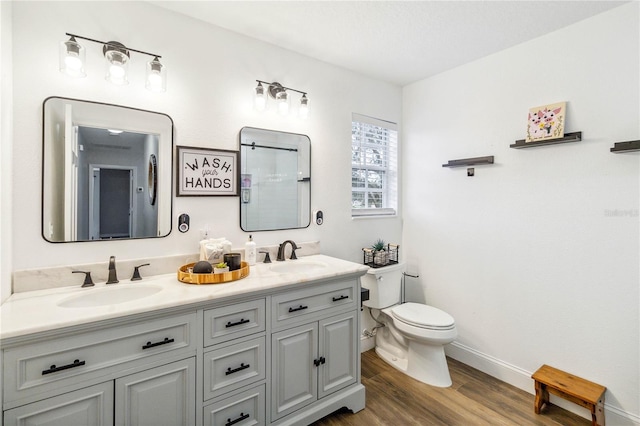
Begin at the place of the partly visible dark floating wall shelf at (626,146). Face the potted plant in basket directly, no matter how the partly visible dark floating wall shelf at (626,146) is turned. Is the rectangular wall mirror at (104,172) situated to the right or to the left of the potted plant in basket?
left

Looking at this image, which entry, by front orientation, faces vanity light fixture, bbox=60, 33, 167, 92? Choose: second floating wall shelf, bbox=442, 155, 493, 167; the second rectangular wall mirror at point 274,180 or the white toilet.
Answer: the second floating wall shelf

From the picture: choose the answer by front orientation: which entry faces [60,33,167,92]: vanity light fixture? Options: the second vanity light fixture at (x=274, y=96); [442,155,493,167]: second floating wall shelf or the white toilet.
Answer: the second floating wall shelf

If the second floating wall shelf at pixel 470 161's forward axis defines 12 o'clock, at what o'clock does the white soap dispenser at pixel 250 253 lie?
The white soap dispenser is roughly at 12 o'clock from the second floating wall shelf.

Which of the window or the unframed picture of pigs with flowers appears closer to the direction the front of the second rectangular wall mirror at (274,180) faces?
the unframed picture of pigs with flowers

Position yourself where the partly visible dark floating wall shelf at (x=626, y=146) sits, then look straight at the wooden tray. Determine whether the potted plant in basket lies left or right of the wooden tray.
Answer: right

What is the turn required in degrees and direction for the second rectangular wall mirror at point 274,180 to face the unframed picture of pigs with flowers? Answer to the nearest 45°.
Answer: approximately 45° to its left

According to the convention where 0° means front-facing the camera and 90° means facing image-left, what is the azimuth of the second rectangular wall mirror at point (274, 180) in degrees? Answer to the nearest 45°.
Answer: approximately 315°

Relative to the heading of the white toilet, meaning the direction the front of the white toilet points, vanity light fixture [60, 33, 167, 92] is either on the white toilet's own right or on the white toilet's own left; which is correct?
on the white toilet's own right

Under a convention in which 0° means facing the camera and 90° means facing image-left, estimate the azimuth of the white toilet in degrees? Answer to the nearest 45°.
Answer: approximately 315°

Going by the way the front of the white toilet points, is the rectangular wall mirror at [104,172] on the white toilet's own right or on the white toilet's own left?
on the white toilet's own right

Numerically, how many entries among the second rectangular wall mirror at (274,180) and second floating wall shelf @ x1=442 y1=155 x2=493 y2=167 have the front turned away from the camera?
0
